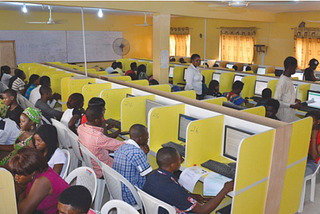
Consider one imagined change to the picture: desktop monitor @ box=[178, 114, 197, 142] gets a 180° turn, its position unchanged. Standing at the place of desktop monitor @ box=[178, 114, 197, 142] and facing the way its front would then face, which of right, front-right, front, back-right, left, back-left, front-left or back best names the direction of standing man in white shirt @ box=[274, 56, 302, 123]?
front

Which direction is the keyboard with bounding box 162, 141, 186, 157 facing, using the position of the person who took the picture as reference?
facing the viewer and to the left of the viewer

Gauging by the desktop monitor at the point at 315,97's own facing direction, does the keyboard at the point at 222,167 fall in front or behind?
in front

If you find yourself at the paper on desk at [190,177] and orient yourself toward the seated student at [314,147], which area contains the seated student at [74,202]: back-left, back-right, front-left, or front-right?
back-right

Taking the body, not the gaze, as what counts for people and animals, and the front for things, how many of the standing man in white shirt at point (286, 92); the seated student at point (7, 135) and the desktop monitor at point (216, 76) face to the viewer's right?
1

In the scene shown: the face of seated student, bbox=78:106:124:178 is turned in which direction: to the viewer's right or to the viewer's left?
to the viewer's right

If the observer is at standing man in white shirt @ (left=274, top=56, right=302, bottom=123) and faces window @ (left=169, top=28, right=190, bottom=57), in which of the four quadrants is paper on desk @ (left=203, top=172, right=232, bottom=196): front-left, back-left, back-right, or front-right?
back-left

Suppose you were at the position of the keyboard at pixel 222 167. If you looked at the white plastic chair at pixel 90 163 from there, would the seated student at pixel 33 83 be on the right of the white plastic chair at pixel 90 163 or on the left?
right

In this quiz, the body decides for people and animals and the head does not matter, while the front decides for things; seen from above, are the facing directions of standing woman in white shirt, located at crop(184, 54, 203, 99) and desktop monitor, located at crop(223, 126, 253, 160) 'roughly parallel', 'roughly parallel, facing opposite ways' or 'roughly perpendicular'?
roughly perpendicular
